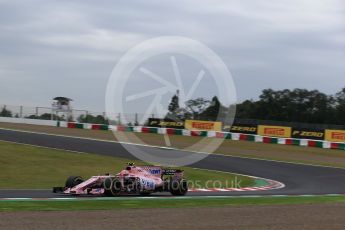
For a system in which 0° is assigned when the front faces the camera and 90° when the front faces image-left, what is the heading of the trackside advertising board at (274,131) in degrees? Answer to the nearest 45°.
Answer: approximately 0°

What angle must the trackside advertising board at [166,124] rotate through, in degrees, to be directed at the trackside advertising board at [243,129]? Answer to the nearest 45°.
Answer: approximately 90° to its left

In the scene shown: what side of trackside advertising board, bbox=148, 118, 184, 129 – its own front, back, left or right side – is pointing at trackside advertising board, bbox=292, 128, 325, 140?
left

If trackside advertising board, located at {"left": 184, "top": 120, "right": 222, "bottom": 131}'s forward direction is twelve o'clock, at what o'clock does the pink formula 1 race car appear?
The pink formula 1 race car is roughly at 12 o'clock from the trackside advertising board.

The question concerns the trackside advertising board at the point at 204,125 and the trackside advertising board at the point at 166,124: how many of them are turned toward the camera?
2

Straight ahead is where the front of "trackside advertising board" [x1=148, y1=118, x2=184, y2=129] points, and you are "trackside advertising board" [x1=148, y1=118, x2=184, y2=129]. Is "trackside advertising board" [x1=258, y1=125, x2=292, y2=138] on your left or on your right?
on your left

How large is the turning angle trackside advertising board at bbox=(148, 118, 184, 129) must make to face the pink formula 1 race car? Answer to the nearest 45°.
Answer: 0° — it already faces it
